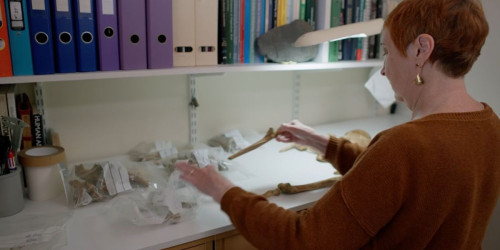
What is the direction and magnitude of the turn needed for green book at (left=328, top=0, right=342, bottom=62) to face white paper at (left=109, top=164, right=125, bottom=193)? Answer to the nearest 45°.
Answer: approximately 45° to its right

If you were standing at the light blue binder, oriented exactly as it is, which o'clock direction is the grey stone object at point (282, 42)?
The grey stone object is roughly at 9 o'clock from the light blue binder.

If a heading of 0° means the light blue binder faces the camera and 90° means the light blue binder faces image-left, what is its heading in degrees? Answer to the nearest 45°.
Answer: approximately 0°

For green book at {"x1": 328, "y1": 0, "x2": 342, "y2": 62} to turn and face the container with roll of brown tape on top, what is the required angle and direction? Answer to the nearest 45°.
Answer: approximately 45° to its right

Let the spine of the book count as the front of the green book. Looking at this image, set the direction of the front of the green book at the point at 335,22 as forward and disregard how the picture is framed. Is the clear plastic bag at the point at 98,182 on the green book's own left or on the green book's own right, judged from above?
on the green book's own right

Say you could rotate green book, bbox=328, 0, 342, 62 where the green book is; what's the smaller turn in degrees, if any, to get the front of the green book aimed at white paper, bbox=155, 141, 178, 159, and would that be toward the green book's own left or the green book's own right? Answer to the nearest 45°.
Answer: approximately 90° to the green book's own right

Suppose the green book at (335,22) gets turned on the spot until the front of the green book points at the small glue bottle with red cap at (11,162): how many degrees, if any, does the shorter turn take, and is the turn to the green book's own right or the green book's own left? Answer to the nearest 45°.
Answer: approximately 45° to the green book's own right

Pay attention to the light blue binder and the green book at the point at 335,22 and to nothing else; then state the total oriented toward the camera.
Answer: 2

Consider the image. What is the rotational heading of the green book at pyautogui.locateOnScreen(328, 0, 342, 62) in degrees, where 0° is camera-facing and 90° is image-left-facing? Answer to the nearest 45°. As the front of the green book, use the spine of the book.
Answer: approximately 0°
